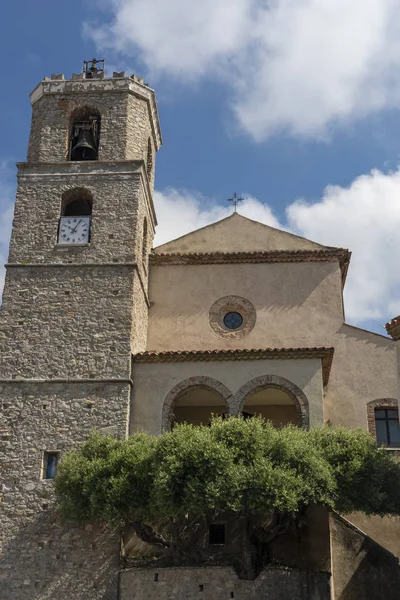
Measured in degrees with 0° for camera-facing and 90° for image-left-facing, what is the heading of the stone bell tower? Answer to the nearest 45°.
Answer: approximately 0°
